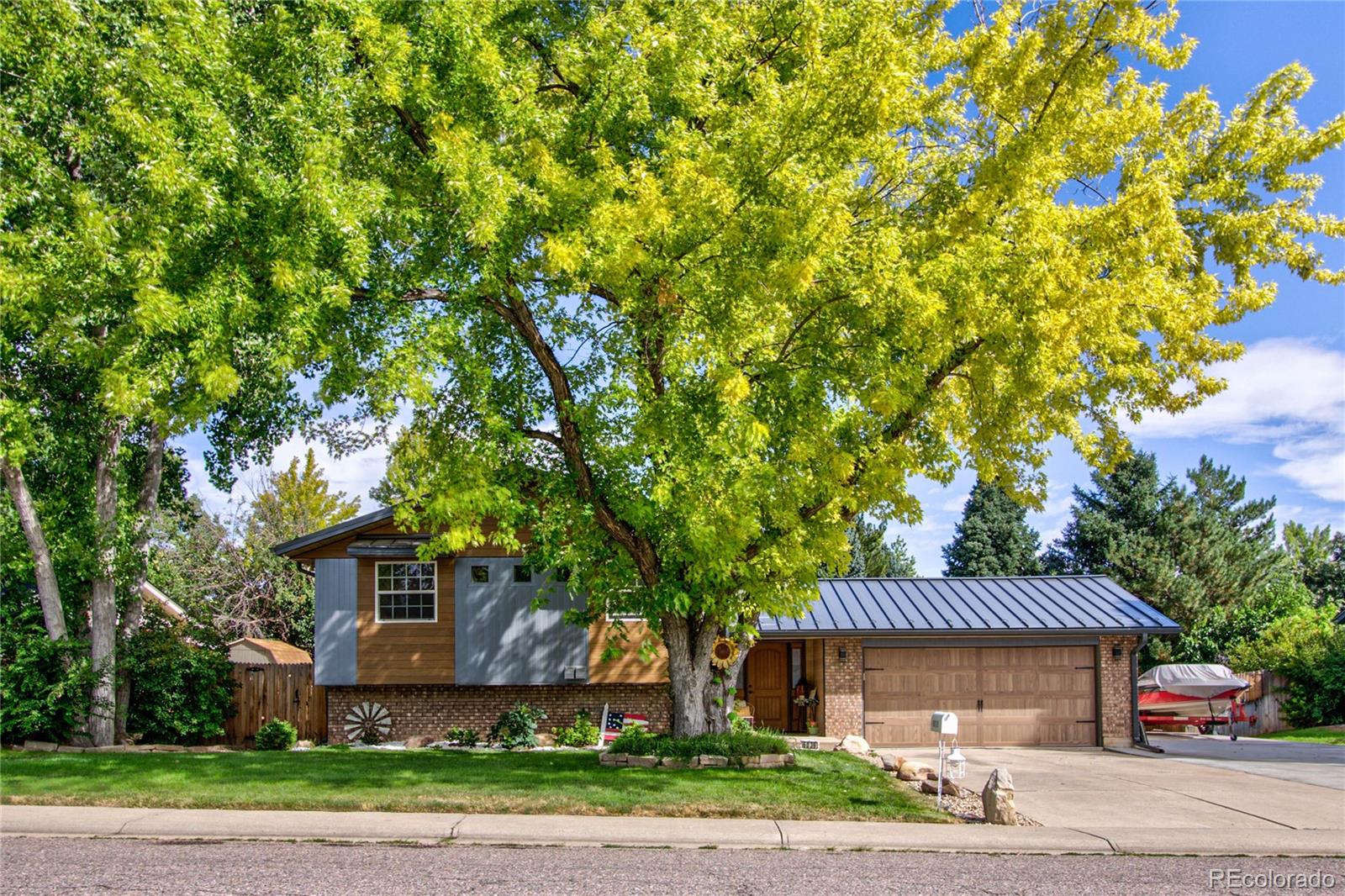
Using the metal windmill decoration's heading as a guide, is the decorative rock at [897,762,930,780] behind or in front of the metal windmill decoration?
in front

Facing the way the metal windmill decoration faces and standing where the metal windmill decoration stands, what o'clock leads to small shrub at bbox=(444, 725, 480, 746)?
The small shrub is roughly at 10 o'clock from the metal windmill decoration.

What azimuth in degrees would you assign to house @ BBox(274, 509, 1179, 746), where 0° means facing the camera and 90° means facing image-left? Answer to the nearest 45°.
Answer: approximately 0°

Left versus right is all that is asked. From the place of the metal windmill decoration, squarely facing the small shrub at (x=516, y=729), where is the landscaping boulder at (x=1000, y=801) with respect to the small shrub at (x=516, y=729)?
right

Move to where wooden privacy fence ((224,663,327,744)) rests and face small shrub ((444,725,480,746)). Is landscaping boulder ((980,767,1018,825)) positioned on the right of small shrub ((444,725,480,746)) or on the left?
right

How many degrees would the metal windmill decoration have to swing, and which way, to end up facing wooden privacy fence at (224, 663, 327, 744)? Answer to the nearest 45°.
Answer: approximately 135° to its right
